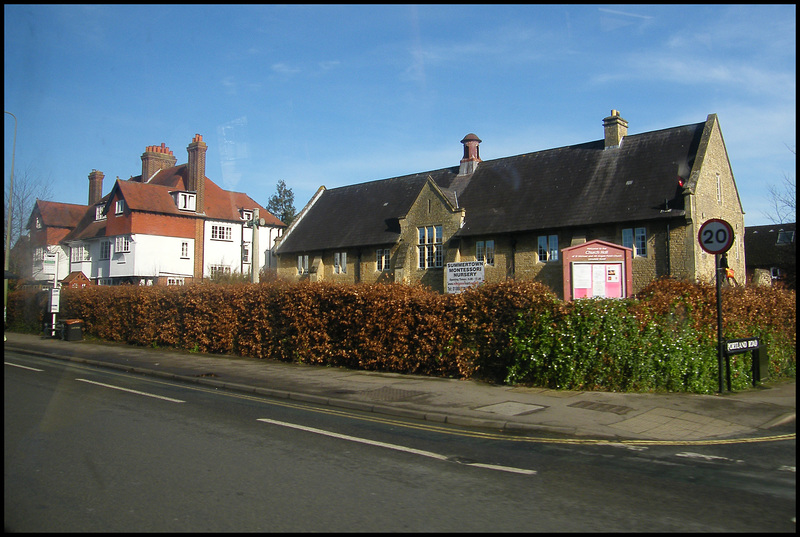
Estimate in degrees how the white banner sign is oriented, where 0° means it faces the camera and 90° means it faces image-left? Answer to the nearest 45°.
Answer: approximately 0°

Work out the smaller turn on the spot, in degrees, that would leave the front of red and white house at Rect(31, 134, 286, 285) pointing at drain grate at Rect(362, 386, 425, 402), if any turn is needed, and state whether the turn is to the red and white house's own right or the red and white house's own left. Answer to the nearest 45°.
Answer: approximately 45° to the red and white house's own left

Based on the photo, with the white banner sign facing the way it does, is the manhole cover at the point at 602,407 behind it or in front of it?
in front

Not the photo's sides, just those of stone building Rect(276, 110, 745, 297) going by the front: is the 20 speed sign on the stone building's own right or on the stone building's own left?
on the stone building's own left

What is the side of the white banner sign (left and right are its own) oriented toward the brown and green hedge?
front

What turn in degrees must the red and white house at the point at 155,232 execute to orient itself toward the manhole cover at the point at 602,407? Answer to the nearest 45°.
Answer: approximately 45° to its left

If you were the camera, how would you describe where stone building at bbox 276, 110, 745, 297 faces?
facing the viewer and to the left of the viewer

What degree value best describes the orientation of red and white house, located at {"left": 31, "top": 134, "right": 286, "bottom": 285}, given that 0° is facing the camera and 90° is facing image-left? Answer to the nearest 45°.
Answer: approximately 45°

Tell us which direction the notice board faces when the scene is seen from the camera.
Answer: facing the viewer

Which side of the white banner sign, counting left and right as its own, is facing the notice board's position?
left

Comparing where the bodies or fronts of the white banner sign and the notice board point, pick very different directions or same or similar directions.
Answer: same or similar directions
